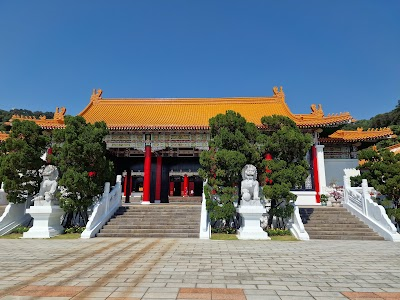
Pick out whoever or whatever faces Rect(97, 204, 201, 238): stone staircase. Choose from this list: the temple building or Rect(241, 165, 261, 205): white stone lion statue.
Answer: the temple building

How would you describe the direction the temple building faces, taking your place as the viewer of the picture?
facing the viewer

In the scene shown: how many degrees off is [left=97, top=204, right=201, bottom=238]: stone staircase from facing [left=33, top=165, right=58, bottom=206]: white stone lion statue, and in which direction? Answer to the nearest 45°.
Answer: approximately 90° to its right

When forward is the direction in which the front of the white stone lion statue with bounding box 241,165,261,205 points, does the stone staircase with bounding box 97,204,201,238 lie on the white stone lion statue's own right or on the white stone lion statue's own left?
on the white stone lion statue's own right

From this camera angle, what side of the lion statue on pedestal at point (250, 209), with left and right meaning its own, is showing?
front

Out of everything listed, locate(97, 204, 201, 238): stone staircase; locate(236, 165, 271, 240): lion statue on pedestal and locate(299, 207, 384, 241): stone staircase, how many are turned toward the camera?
3

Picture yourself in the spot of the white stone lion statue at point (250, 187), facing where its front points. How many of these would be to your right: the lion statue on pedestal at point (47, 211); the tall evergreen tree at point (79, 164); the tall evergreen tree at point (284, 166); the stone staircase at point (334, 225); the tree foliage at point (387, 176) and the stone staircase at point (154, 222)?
3

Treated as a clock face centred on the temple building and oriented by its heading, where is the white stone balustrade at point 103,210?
The white stone balustrade is roughly at 1 o'clock from the temple building.

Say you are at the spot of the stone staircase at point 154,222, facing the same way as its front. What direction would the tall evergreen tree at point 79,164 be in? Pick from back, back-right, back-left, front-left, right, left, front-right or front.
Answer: right

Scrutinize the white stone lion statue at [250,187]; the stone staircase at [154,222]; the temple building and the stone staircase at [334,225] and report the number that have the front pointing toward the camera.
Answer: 4

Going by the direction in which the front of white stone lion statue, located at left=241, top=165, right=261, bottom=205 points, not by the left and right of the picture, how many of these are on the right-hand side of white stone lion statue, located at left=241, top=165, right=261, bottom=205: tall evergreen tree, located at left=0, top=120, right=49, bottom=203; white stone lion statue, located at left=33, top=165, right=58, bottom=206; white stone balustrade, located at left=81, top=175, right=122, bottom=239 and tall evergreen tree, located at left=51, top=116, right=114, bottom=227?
4

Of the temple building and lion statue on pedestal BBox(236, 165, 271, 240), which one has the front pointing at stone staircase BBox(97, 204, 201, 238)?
the temple building

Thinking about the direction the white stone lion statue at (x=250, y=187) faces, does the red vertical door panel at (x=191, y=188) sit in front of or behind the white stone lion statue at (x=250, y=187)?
behind

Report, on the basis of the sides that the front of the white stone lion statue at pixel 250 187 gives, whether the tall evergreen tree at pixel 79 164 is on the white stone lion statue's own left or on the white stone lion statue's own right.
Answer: on the white stone lion statue's own right

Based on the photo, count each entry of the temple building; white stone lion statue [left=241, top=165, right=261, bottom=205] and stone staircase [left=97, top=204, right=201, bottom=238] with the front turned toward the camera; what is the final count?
3
